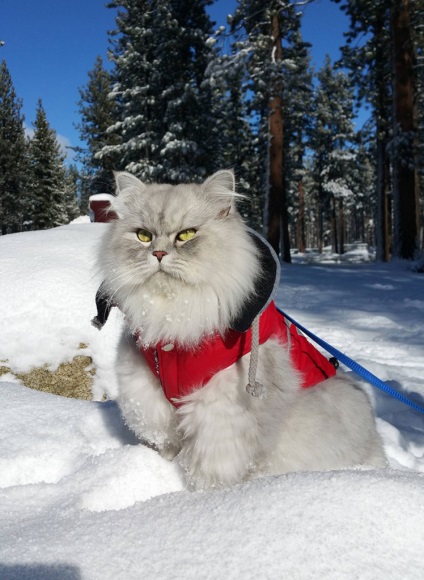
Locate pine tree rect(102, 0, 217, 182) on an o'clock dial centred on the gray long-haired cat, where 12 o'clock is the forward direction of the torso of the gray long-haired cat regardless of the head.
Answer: The pine tree is roughly at 4 o'clock from the gray long-haired cat.

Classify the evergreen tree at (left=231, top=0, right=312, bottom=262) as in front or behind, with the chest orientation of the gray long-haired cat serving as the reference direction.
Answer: behind

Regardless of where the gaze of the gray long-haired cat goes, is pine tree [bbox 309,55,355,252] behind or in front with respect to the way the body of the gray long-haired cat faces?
behind

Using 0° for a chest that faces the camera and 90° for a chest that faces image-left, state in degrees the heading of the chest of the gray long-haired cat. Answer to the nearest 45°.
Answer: approximately 45°

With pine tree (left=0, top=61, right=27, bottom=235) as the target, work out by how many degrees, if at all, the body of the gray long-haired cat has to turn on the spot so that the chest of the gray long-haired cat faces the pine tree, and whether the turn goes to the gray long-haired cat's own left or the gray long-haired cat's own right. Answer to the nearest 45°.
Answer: approximately 90° to the gray long-haired cat's own right

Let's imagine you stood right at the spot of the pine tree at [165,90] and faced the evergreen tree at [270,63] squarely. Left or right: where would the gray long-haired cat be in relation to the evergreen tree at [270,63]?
right

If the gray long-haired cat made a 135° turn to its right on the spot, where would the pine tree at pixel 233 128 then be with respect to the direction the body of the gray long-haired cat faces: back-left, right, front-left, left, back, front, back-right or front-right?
front

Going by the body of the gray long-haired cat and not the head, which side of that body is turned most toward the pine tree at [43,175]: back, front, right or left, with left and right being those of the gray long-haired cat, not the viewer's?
right
